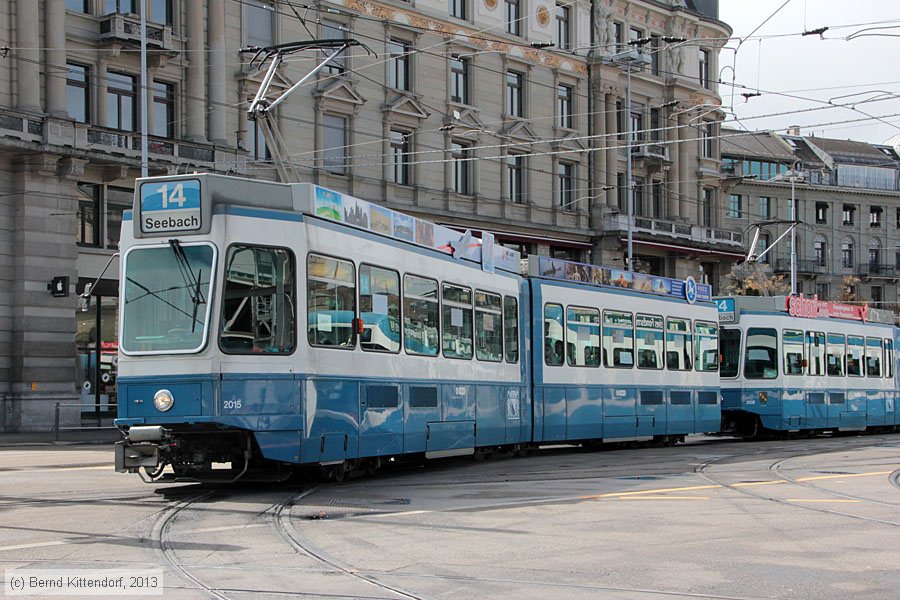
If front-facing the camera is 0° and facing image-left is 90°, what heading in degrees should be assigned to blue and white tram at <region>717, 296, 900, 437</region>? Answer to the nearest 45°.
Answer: approximately 45°

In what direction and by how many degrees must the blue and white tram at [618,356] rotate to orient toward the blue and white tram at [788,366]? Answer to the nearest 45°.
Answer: approximately 180°

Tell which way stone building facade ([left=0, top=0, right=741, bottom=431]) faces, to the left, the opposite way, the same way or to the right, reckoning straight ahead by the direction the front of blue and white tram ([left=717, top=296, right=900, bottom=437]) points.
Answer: to the left

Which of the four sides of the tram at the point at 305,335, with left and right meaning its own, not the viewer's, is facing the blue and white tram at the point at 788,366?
back

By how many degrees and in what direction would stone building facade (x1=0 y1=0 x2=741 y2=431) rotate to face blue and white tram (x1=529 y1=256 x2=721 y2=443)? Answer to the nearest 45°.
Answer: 0° — it already faces it

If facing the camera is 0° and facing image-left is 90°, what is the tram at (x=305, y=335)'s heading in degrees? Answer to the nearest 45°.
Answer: approximately 45°

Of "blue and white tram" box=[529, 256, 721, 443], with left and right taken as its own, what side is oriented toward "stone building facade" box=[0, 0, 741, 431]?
right

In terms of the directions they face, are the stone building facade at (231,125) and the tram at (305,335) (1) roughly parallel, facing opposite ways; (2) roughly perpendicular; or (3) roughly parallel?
roughly perpendicular
